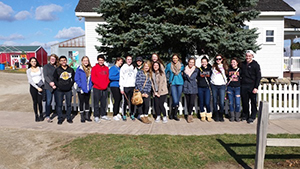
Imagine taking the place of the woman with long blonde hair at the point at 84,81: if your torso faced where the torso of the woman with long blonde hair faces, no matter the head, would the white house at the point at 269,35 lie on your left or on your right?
on your left

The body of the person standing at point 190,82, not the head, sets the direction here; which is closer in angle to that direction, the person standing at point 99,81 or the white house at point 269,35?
the person standing

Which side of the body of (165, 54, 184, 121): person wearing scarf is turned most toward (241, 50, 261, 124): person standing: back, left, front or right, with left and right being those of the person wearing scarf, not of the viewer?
left

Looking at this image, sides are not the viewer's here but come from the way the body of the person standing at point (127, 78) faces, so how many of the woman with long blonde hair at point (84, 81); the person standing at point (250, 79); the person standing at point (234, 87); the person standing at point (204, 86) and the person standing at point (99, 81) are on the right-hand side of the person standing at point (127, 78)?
2

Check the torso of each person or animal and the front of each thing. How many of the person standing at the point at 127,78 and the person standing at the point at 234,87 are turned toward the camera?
2

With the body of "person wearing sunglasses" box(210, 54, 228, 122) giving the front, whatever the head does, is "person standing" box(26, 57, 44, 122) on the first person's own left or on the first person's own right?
on the first person's own right

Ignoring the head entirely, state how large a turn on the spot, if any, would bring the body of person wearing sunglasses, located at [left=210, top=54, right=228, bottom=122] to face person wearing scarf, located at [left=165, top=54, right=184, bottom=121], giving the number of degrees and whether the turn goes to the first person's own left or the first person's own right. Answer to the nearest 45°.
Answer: approximately 90° to the first person's own right

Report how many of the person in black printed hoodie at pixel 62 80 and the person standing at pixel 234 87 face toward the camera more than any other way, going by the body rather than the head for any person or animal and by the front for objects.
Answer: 2

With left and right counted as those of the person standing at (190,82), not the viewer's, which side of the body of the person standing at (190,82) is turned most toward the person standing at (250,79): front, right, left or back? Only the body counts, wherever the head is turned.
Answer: left
